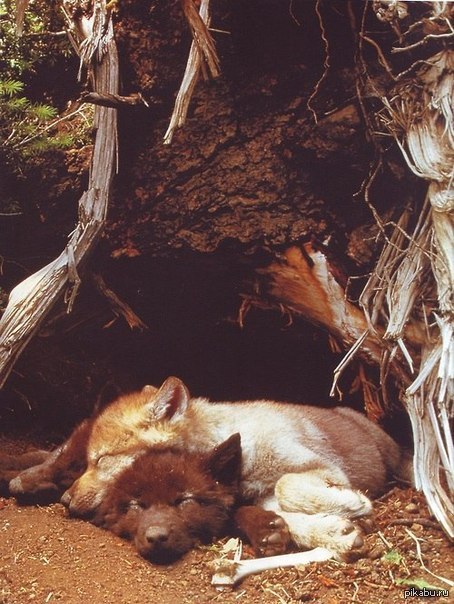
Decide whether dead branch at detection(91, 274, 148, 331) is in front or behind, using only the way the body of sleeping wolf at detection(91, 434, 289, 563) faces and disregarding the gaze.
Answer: behind

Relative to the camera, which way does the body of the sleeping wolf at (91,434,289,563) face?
toward the camera
